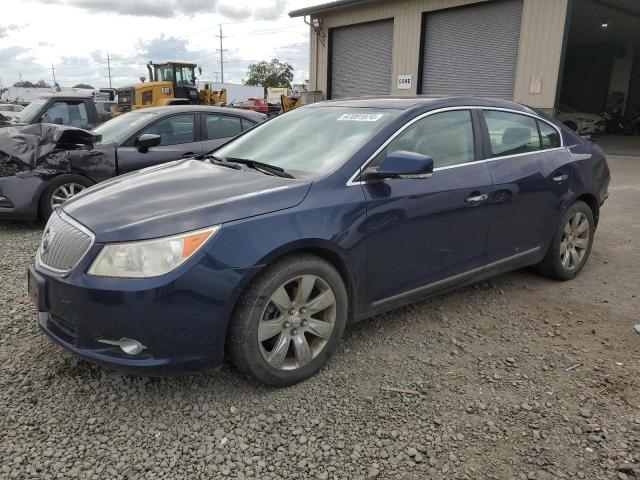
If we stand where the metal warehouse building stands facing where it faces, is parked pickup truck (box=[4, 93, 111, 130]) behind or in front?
in front

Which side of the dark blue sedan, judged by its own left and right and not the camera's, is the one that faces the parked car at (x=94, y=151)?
right

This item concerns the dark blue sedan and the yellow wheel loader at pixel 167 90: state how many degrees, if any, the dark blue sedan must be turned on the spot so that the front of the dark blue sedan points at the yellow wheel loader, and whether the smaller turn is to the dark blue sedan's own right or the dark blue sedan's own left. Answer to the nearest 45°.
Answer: approximately 135° to the dark blue sedan's own right

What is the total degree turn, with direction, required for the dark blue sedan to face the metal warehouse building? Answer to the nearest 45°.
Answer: approximately 135° to its right

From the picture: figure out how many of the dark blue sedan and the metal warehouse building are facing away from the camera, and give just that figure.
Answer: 0

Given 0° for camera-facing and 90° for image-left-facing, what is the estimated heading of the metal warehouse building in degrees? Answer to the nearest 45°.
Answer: approximately 45°

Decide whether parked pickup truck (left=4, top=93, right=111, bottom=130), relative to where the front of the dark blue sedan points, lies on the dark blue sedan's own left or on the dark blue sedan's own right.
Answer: on the dark blue sedan's own right

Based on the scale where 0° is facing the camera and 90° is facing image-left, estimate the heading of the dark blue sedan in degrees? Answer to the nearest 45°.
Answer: approximately 45°
